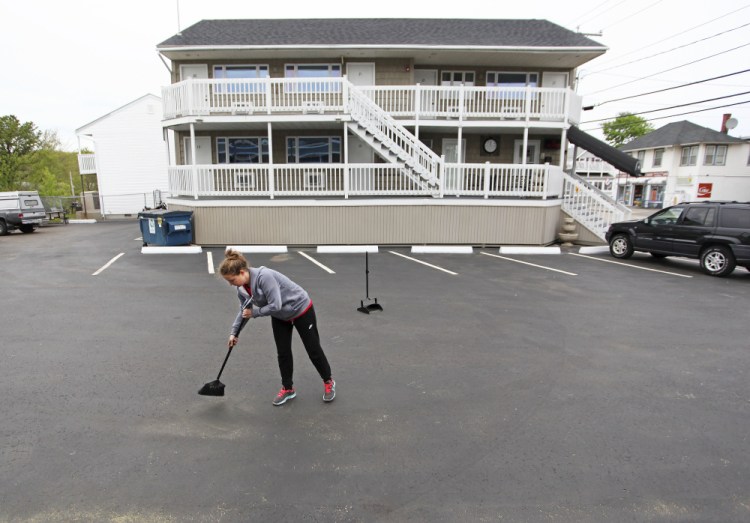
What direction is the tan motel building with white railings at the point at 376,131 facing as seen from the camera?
toward the camera

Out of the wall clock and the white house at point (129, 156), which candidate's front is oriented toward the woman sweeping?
the wall clock

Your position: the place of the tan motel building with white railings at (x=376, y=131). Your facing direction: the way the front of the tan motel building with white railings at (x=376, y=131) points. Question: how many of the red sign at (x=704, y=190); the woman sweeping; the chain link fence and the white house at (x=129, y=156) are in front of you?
1

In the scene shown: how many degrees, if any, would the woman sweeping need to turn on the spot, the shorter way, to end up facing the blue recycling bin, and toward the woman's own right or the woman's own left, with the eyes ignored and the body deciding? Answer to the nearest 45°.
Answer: approximately 135° to the woman's own right

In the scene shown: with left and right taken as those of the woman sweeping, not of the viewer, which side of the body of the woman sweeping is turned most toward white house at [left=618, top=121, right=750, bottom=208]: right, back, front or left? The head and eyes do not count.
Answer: back

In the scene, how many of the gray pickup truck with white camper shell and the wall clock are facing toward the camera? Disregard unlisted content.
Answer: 1

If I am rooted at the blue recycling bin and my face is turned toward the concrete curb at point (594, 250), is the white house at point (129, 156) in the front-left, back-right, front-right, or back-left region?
back-left

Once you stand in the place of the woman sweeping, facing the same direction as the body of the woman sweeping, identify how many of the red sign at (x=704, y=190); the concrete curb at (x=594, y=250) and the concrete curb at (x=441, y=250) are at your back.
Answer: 3

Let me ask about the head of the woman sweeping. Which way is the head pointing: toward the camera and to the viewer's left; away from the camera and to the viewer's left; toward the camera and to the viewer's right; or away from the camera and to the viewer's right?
toward the camera and to the viewer's left
